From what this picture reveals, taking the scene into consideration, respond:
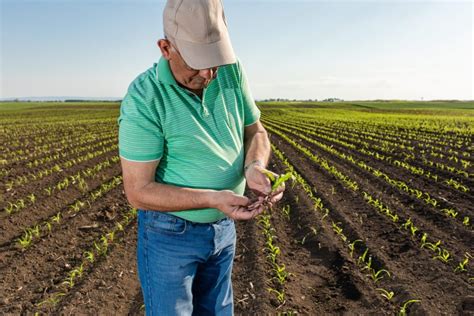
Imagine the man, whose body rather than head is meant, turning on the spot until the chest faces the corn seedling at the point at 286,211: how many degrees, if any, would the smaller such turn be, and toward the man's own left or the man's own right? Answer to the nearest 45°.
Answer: approximately 135° to the man's own left

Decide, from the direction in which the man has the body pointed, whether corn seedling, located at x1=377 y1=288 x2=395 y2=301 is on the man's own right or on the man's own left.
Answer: on the man's own left

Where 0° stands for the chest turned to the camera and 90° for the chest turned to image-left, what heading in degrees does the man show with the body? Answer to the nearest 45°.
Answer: approximately 315°

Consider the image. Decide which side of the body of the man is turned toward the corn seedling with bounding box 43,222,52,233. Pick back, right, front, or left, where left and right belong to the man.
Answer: back

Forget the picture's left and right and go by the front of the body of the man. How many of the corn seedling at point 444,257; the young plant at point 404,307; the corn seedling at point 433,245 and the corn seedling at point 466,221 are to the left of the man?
4

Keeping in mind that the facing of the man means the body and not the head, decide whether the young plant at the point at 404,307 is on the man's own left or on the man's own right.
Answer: on the man's own left

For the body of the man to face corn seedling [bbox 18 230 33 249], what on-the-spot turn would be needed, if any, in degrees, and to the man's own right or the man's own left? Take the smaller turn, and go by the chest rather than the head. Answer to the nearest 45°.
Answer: approximately 180°

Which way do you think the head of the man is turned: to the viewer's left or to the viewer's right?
to the viewer's right

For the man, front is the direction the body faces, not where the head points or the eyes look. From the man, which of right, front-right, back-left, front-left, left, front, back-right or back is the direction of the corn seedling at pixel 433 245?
left
